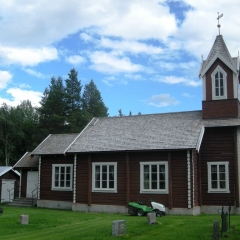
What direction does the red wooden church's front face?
to the viewer's right
